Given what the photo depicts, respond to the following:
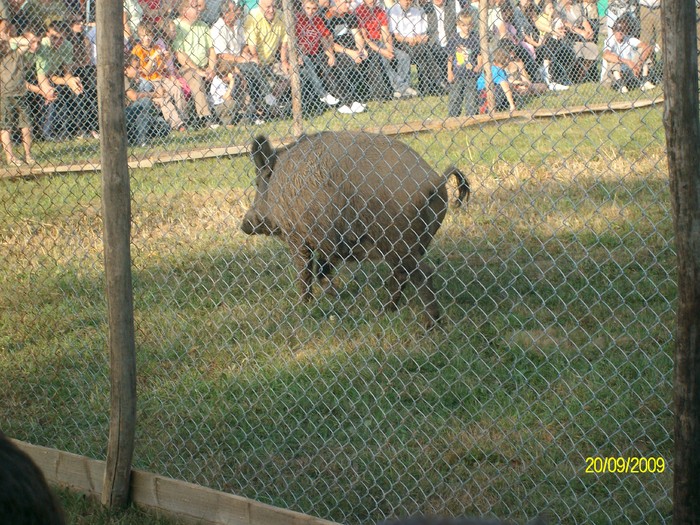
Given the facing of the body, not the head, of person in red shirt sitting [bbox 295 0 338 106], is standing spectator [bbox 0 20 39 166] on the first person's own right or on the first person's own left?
on the first person's own right

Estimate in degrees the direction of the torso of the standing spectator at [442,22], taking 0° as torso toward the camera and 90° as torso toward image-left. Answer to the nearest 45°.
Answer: approximately 0°

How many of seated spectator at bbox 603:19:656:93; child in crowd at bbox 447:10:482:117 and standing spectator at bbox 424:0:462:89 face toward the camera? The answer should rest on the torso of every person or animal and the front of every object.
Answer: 3

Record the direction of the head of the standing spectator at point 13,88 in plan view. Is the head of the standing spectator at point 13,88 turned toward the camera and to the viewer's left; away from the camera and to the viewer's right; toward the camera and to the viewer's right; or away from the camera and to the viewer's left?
toward the camera and to the viewer's right

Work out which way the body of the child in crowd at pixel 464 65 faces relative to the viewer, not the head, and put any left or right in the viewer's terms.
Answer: facing the viewer

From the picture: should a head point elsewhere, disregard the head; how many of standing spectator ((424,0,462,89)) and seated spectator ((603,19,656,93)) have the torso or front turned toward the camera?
2

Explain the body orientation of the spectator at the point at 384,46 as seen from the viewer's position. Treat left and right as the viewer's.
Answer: facing the viewer and to the right of the viewer
